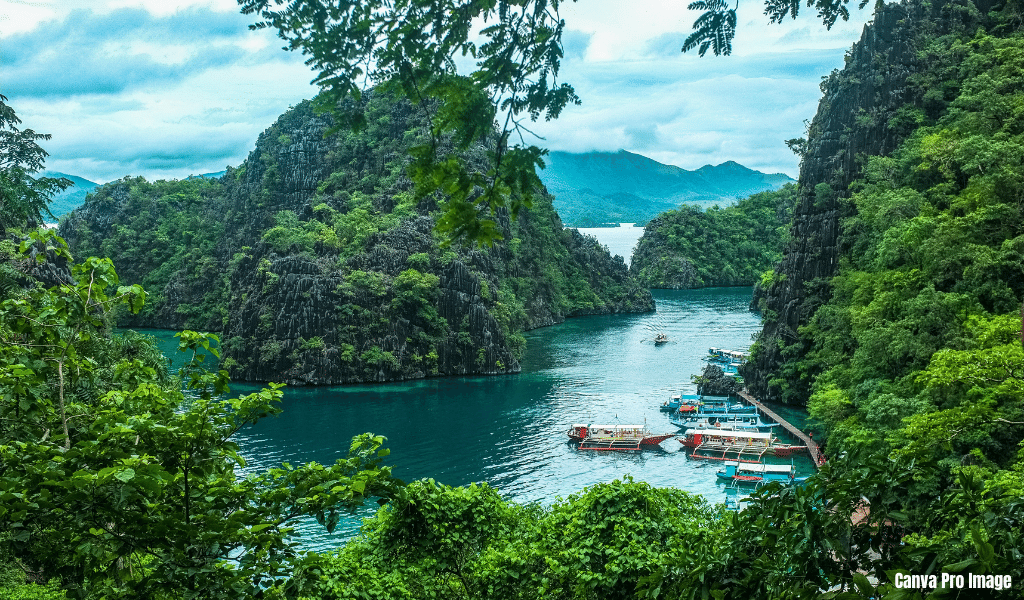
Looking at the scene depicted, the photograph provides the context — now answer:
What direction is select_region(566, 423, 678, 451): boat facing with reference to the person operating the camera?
facing to the right of the viewer

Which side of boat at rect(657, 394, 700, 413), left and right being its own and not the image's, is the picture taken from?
right

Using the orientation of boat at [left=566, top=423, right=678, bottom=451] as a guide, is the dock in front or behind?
in front

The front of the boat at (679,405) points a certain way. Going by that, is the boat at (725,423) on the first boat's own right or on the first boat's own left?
on the first boat's own right

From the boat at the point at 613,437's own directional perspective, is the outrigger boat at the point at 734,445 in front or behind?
in front

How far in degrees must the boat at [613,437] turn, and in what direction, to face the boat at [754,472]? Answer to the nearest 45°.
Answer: approximately 45° to its right

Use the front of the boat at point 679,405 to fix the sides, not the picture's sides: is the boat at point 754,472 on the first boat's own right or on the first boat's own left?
on the first boat's own right
